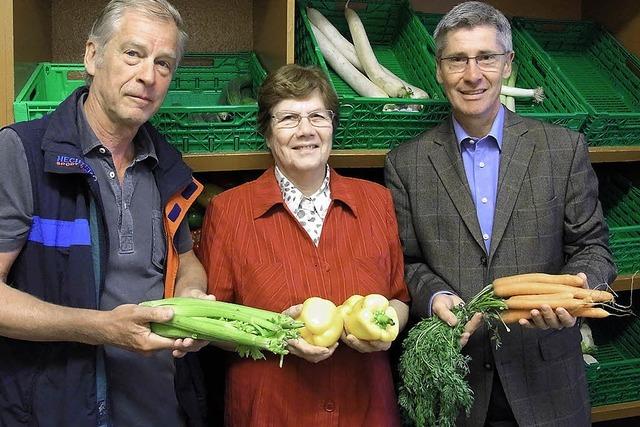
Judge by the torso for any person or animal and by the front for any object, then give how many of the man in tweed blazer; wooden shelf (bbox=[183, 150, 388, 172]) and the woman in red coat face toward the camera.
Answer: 3

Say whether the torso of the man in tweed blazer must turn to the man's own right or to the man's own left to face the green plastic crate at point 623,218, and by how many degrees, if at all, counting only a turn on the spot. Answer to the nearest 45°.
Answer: approximately 135° to the man's own left

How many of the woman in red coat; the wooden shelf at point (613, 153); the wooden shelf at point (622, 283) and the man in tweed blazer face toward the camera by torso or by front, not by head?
4

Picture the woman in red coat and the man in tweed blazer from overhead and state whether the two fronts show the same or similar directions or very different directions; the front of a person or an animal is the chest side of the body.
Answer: same or similar directions

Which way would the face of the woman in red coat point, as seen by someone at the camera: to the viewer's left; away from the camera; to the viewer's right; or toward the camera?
toward the camera

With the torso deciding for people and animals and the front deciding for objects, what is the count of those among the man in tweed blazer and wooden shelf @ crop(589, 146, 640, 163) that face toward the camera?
2

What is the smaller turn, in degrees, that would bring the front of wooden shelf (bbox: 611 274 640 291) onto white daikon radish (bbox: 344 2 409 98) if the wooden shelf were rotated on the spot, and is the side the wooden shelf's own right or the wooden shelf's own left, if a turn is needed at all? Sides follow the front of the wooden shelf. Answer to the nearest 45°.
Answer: approximately 45° to the wooden shelf's own right

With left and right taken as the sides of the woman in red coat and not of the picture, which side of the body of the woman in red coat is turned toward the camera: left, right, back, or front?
front

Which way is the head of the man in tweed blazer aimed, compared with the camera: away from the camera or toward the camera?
toward the camera

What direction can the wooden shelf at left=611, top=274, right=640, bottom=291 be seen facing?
toward the camera

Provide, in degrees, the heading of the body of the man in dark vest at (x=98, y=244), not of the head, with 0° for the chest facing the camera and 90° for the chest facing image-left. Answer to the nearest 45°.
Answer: approximately 315°

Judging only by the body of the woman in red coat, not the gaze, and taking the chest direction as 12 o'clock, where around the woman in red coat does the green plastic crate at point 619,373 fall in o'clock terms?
The green plastic crate is roughly at 8 o'clock from the woman in red coat.

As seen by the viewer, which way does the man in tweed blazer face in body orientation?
toward the camera

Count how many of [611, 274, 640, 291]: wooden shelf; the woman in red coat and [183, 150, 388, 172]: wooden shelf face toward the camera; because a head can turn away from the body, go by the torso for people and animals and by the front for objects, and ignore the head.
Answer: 3

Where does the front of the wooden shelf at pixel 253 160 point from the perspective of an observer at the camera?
facing the viewer

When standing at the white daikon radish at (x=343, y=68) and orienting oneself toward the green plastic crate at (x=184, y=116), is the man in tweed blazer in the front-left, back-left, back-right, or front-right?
back-left

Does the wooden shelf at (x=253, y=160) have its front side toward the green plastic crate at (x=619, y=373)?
no

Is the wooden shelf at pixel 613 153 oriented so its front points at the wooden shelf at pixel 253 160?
no
